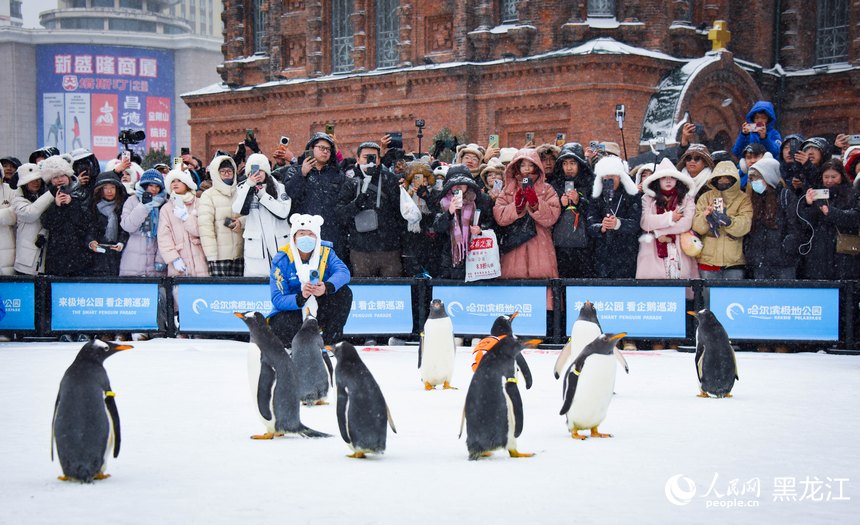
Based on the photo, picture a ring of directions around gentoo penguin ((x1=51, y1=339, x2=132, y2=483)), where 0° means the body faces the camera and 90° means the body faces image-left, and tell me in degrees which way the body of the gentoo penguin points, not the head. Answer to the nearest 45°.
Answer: approximately 225°

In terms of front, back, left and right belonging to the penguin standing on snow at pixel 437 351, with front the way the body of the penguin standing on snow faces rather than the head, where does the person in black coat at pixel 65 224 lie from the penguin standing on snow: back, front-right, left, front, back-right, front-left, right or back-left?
back-right

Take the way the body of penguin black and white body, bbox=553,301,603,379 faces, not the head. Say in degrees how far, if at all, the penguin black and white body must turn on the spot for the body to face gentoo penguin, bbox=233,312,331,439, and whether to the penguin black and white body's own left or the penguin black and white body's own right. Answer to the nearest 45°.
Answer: approximately 45° to the penguin black and white body's own right

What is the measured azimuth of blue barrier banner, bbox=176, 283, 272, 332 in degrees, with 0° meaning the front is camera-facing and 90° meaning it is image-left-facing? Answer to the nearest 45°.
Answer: approximately 0°

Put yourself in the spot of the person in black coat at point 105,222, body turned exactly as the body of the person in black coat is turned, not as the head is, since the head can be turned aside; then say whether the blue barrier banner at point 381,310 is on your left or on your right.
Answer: on your left

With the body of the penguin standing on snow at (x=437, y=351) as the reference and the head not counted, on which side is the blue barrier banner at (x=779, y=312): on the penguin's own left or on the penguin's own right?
on the penguin's own left

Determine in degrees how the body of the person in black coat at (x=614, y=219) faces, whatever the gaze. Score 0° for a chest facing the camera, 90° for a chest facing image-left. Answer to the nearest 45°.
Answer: approximately 0°

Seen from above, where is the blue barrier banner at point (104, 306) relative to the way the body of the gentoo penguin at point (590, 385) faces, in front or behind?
behind

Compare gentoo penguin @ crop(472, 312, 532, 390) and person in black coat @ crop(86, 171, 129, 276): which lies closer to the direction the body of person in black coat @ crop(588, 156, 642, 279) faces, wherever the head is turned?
the gentoo penguin
